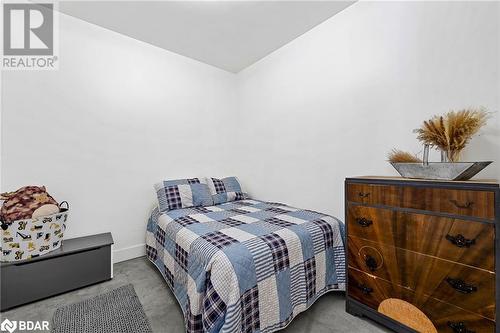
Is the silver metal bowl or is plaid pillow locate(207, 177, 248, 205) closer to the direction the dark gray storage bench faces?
the silver metal bowl

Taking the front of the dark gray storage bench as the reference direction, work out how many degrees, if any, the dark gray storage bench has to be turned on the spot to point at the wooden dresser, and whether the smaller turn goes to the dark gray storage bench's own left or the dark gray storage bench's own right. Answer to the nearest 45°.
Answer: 0° — it already faces it

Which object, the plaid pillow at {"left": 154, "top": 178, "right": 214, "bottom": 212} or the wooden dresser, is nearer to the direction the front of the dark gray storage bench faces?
the wooden dresser

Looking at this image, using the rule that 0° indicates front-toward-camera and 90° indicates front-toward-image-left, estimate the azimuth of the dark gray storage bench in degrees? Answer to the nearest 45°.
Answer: approximately 315°

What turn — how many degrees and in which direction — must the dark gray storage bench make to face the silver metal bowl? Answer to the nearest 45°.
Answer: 0° — it already faces it

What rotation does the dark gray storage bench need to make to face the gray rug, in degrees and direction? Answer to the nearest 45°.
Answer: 0° — it already faces it
